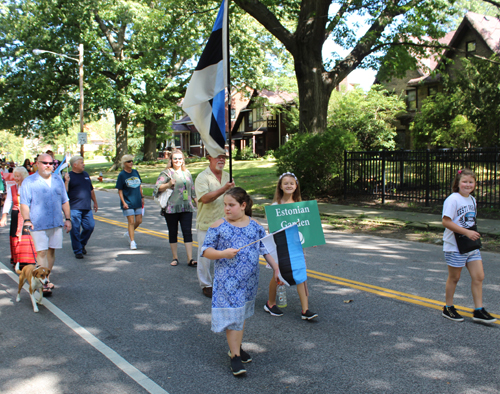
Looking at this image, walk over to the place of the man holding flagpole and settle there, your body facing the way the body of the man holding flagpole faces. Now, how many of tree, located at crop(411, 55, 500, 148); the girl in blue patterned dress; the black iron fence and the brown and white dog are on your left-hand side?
2

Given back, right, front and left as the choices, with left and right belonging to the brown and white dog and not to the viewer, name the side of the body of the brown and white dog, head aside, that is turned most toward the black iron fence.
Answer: left

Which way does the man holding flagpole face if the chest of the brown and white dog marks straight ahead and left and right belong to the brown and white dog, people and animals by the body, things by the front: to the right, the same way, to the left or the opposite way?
the same way

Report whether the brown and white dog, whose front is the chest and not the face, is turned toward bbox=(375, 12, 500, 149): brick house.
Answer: no

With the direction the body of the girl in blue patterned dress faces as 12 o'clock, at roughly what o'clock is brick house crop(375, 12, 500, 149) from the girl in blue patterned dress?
The brick house is roughly at 7 o'clock from the girl in blue patterned dress.

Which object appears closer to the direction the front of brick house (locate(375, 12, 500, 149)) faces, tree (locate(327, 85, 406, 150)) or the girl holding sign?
the tree

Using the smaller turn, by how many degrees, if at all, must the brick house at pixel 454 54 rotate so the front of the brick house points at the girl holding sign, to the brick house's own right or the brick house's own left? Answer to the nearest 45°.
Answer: approximately 45° to the brick house's own left

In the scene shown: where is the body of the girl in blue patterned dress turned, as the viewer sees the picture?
toward the camera

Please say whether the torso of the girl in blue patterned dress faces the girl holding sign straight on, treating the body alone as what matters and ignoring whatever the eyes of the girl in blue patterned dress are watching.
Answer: no

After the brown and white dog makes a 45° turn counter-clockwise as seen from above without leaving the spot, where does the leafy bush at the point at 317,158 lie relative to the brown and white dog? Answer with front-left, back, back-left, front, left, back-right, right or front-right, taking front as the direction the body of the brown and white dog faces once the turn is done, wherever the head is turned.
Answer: front-left

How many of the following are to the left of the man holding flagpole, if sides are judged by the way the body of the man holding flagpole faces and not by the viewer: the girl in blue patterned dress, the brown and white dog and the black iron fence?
1

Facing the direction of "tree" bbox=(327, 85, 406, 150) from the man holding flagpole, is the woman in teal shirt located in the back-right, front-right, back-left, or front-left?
front-left

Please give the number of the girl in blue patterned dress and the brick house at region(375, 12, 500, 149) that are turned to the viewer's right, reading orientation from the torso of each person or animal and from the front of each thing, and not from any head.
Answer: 0

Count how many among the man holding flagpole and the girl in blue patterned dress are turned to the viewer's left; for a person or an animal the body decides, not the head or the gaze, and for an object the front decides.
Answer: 0

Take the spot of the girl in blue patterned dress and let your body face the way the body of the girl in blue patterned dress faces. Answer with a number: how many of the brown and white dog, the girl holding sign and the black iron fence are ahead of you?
0

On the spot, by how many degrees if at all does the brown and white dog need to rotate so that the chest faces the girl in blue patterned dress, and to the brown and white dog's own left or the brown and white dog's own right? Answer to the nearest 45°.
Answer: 0° — it already faces them

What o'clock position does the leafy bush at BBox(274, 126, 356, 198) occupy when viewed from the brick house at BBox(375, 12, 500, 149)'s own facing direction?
The leafy bush is roughly at 11 o'clock from the brick house.

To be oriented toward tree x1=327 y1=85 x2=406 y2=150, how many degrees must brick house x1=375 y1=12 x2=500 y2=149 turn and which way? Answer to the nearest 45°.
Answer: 0° — it already faces it

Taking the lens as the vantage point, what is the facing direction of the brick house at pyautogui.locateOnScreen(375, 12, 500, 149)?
facing the viewer and to the left of the viewer

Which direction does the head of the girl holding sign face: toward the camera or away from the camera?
toward the camera

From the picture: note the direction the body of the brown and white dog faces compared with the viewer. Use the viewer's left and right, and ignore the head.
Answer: facing the viewer and to the right of the viewer

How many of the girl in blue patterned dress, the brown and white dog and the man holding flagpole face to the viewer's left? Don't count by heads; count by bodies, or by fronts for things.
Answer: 0
